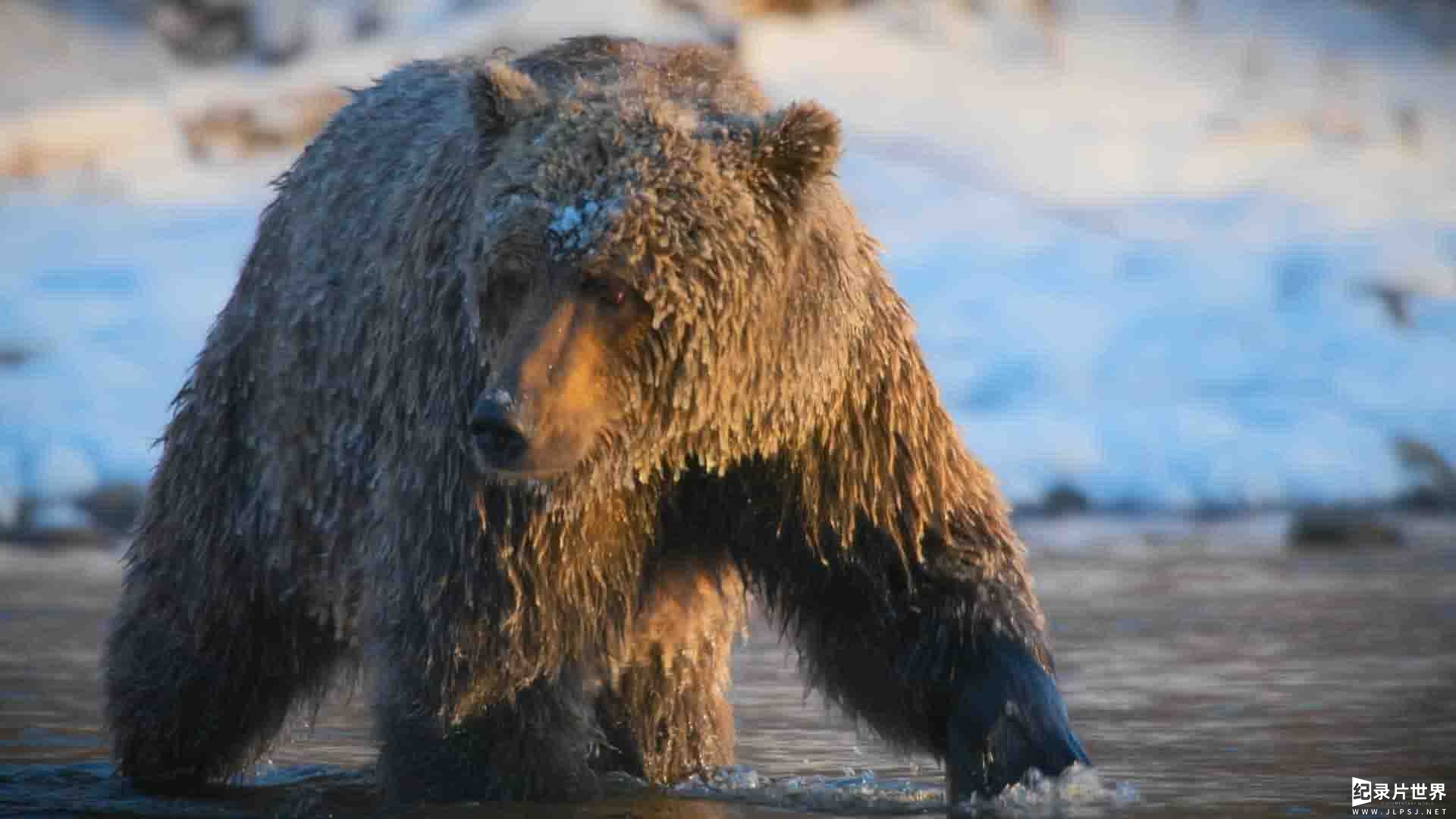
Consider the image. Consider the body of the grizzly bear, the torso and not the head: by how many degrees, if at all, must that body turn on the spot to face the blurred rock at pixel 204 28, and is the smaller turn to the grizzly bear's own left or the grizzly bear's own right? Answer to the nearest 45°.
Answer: approximately 135° to the grizzly bear's own left

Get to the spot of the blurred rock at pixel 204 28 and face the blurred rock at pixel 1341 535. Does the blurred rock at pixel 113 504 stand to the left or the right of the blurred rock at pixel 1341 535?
right

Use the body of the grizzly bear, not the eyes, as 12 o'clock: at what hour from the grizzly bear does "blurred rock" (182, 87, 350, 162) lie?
The blurred rock is roughly at 7 o'clock from the grizzly bear.

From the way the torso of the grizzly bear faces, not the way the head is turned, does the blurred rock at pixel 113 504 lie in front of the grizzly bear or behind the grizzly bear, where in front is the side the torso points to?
behind

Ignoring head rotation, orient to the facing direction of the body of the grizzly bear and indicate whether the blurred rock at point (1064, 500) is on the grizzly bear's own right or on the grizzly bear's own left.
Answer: on the grizzly bear's own left

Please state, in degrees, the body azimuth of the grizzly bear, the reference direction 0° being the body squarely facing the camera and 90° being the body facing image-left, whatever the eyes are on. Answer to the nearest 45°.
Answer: approximately 315°

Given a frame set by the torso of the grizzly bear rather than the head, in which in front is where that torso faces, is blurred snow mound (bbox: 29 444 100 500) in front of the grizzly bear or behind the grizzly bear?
behind
